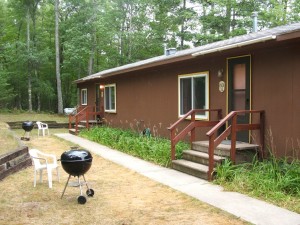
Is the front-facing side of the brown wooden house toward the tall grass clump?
no

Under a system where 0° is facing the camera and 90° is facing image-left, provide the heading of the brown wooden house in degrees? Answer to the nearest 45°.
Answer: approximately 45°

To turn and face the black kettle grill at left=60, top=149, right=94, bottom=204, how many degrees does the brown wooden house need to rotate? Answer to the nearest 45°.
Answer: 0° — it already faces it

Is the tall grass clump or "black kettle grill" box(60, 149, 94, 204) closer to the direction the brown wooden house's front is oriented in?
the black kettle grill

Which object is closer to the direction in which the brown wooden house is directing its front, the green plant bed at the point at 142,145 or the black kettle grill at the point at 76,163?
the black kettle grill
